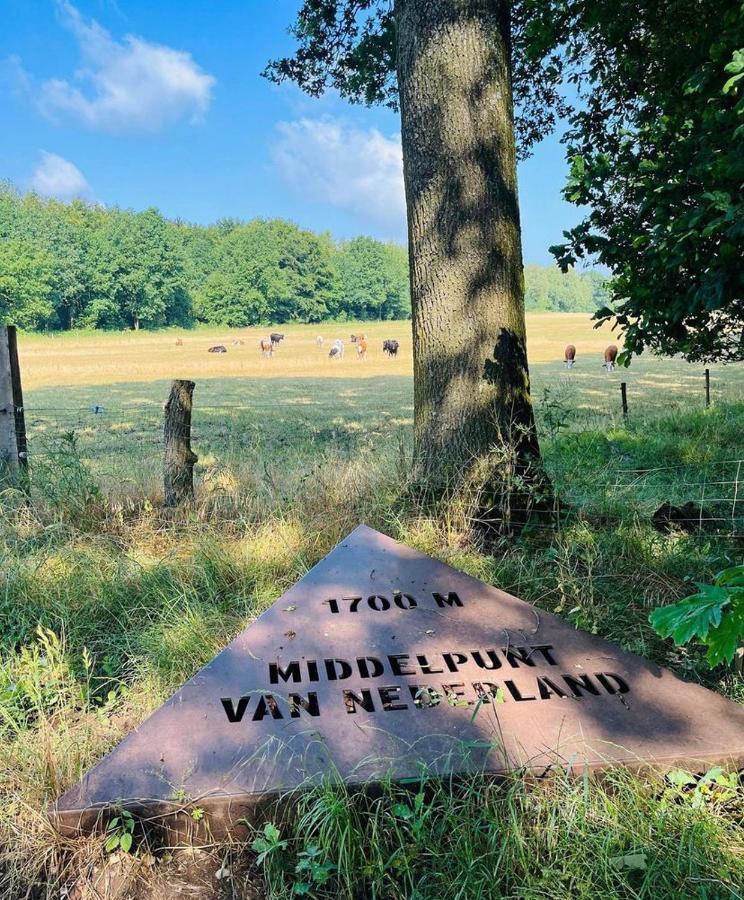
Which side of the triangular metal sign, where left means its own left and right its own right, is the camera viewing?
front

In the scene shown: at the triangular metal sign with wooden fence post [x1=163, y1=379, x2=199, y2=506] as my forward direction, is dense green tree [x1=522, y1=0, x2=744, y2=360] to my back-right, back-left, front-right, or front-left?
front-right

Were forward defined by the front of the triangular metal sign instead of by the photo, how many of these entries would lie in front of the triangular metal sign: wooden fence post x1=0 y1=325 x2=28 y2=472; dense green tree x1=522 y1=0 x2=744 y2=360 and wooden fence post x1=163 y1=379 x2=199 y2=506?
0

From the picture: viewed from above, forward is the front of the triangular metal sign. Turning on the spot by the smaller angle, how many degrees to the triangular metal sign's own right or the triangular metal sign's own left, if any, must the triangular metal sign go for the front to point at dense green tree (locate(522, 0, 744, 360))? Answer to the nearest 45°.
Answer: approximately 135° to the triangular metal sign's own left

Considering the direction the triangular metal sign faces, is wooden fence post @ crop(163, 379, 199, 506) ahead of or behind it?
behind

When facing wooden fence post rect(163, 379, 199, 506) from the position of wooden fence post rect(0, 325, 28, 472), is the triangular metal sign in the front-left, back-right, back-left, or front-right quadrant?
front-right

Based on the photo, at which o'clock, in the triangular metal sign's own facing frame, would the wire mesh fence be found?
The wire mesh fence is roughly at 6 o'clock from the triangular metal sign.

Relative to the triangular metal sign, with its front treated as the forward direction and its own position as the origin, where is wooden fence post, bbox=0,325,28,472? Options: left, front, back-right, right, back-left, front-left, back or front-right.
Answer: back-right
